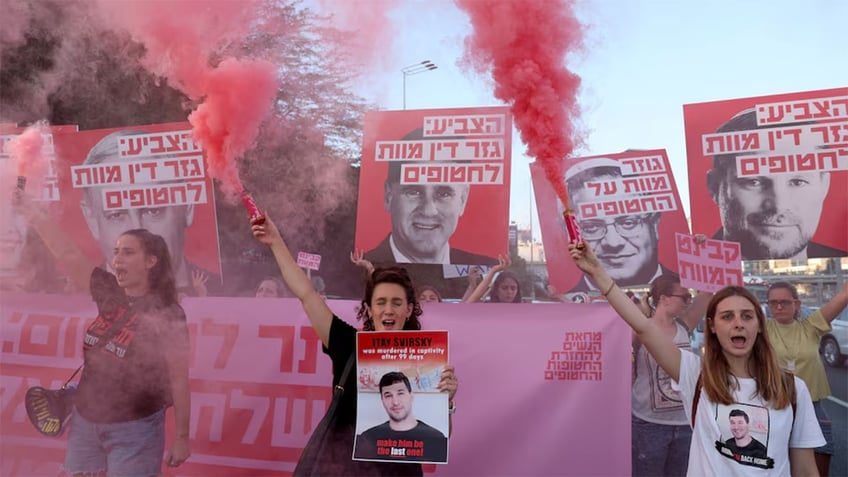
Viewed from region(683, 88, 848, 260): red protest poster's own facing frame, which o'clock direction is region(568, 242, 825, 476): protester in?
The protester is roughly at 12 o'clock from the red protest poster.

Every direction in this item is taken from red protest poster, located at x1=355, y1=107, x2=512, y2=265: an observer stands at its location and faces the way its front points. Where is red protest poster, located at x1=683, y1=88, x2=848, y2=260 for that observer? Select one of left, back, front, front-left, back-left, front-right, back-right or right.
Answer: left

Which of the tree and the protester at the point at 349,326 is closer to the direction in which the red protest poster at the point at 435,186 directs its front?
the protester

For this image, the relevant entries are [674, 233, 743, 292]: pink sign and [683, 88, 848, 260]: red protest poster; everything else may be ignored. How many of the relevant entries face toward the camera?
2

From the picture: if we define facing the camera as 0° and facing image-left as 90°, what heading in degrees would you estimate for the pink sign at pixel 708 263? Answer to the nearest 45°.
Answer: approximately 0°

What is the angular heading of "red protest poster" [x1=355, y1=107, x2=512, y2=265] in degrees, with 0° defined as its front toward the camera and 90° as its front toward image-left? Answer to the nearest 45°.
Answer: approximately 0°

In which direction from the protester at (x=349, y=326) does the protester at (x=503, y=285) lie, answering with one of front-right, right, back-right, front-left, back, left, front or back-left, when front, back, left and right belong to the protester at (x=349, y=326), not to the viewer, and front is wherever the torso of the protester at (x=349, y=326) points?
back-left

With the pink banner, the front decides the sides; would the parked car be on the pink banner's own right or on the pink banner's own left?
on the pink banner's own left
